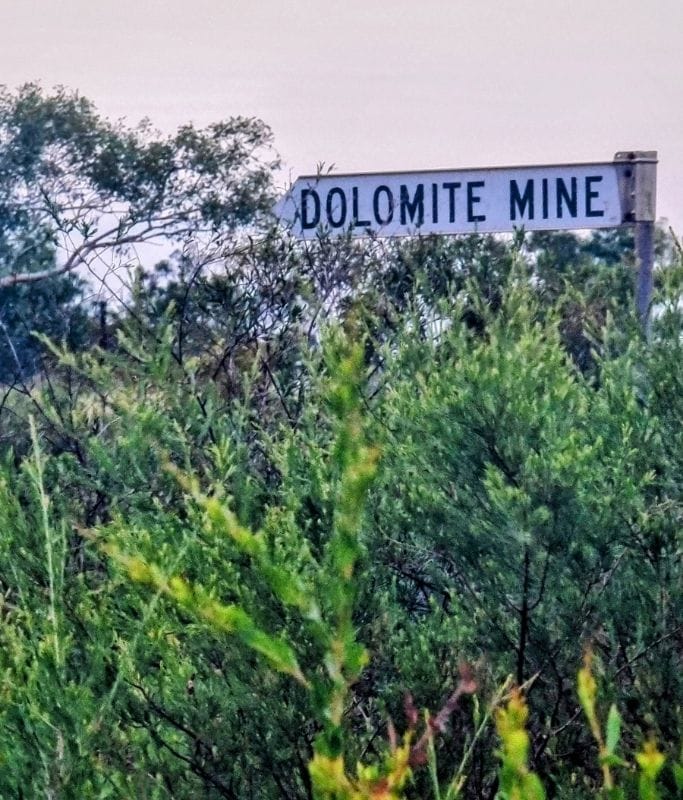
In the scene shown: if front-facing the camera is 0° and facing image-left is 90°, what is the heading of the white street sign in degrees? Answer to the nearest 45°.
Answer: approximately 0°
